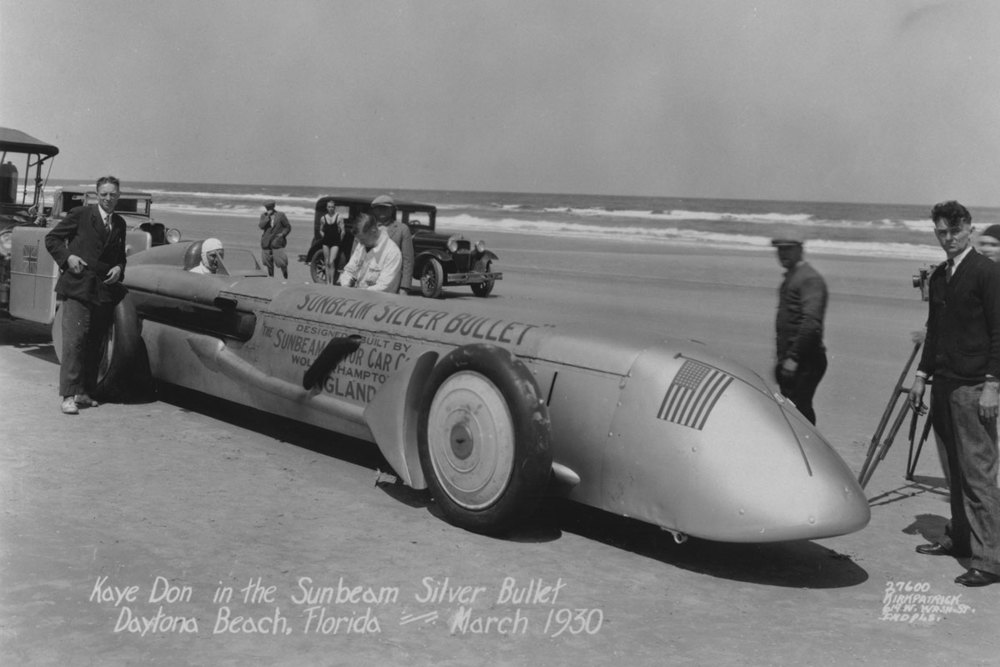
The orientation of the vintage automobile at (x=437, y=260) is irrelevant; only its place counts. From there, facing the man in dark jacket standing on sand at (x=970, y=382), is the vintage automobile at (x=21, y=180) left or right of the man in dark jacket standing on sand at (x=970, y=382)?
right

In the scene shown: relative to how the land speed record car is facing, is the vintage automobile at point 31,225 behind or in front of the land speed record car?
behind

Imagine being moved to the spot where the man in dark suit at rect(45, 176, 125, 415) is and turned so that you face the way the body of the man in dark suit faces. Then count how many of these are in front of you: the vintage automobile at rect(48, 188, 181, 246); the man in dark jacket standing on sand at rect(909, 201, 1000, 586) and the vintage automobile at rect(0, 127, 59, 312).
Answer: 1

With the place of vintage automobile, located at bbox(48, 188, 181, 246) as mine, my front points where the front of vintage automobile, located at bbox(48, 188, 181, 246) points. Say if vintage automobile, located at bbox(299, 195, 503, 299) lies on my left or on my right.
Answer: on my left

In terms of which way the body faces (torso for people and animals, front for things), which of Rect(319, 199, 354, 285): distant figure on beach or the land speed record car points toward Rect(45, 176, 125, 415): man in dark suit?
the distant figure on beach

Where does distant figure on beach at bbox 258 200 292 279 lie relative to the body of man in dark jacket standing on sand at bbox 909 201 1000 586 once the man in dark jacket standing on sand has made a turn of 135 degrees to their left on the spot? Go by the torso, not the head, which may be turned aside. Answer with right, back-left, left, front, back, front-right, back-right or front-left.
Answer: back-left
